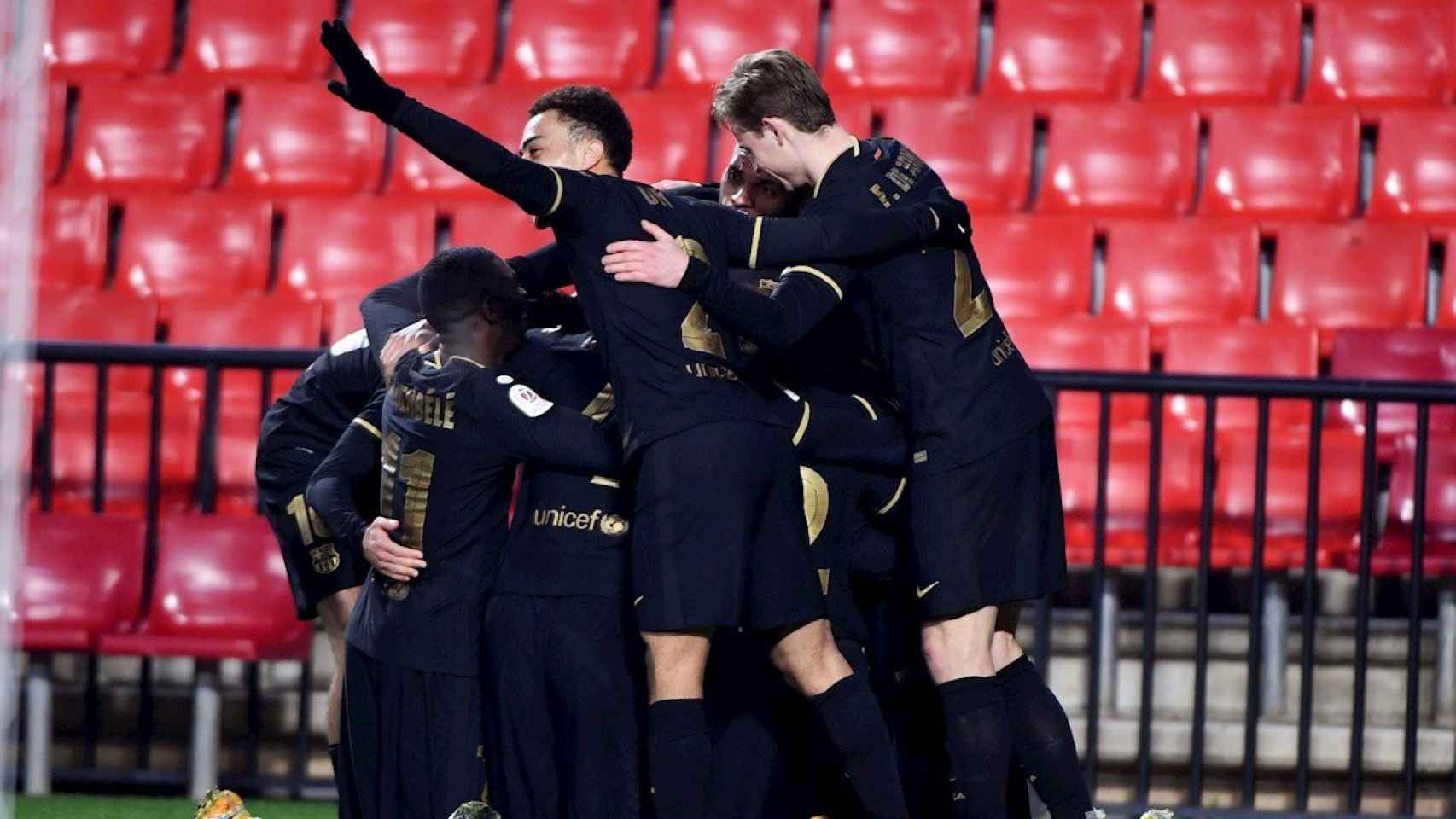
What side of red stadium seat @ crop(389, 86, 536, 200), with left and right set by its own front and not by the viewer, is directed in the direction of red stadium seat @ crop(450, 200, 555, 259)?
front

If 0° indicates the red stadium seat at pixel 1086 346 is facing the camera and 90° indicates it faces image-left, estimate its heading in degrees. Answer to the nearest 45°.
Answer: approximately 0°

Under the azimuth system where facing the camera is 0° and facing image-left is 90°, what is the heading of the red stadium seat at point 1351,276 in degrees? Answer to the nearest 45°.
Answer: approximately 0°

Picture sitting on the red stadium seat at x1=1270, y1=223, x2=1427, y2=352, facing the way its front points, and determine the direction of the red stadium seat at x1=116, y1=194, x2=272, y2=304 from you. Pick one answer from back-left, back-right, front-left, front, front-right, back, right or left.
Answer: right

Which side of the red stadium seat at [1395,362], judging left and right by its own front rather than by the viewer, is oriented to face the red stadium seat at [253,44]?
right

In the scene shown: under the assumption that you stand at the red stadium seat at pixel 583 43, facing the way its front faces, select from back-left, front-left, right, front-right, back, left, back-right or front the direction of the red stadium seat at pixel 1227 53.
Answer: left

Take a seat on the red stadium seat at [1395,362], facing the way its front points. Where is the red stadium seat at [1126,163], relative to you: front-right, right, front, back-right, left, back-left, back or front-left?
back-right

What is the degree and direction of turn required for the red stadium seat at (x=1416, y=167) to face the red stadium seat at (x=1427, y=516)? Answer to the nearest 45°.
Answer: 0° — it already faces it
